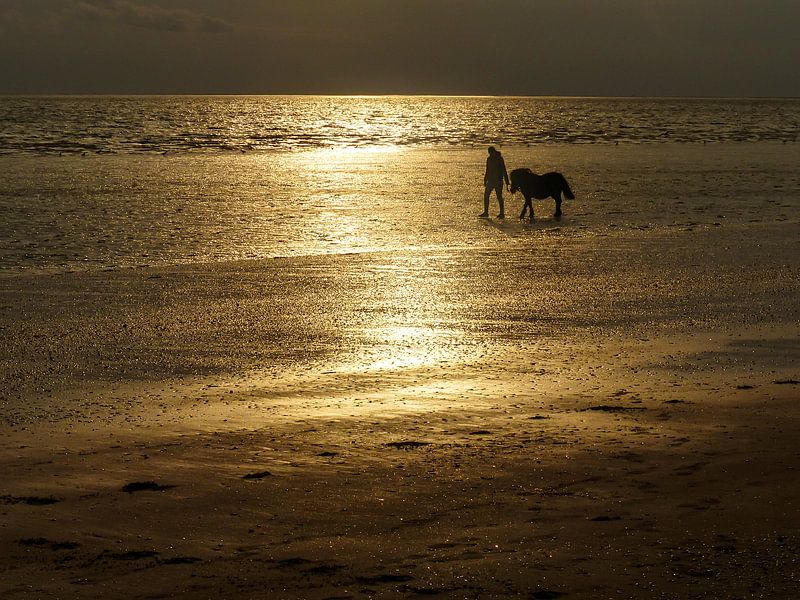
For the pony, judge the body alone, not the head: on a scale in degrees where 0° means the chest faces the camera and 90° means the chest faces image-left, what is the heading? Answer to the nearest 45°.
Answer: approximately 90°
